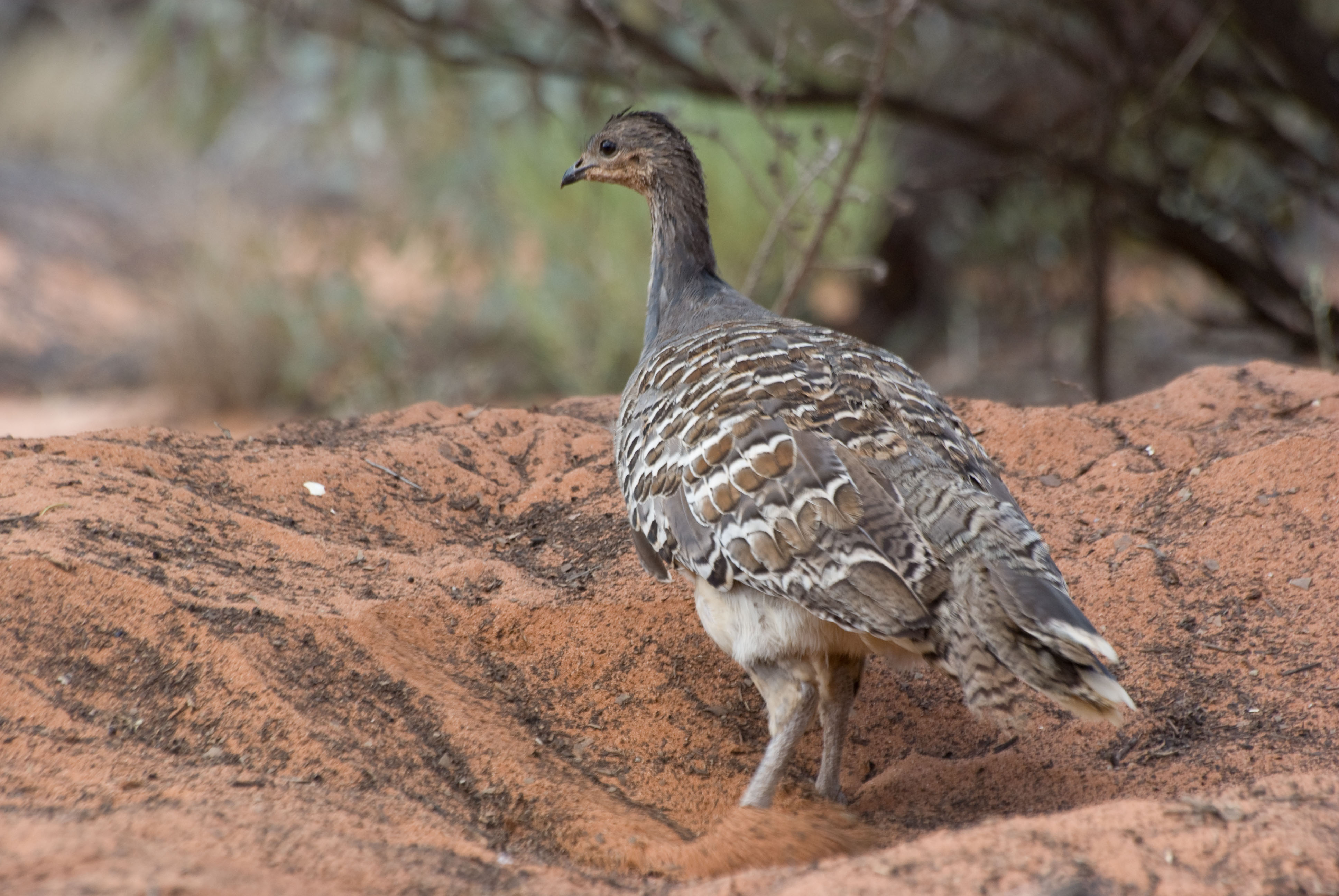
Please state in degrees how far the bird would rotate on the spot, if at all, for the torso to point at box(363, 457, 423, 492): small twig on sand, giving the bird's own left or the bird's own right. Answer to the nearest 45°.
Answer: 0° — it already faces it

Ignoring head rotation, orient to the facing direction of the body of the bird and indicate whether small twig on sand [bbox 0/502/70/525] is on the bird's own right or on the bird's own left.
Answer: on the bird's own left

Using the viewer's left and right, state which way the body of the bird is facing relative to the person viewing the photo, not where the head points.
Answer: facing away from the viewer and to the left of the viewer
